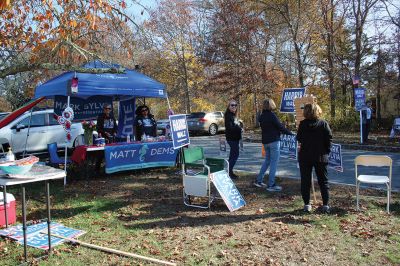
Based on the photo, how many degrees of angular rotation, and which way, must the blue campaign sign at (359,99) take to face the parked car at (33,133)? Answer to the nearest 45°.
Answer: approximately 45° to its right

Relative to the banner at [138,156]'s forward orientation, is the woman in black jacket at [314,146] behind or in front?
in front

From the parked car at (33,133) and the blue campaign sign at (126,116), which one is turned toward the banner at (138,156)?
the blue campaign sign

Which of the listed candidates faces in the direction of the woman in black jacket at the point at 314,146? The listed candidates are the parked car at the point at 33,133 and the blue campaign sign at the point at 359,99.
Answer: the blue campaign sign

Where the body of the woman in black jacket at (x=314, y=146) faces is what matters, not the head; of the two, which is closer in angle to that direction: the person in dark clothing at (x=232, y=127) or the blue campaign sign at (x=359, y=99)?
the blue campaign sign

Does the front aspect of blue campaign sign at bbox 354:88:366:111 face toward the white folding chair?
yes

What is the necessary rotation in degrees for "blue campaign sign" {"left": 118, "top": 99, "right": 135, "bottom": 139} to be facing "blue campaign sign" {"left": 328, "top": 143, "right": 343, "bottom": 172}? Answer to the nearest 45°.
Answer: approximately 45° to its left

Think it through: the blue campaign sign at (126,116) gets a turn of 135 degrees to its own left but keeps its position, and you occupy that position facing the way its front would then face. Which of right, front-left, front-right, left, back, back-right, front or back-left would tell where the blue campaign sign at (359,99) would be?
front-right

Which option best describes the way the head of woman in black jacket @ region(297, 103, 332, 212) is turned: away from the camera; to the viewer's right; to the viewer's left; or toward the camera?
away from the camera

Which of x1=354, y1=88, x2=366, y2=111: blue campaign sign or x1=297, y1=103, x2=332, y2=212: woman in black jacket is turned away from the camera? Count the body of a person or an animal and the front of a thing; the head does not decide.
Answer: the woman in black jacket

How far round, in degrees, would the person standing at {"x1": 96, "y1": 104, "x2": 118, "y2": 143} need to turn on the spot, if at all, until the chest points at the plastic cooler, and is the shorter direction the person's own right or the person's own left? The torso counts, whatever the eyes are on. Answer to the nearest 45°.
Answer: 0° — they already face it

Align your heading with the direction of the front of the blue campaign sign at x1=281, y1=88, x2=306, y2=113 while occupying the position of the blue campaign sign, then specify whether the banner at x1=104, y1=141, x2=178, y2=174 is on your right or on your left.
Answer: on your right

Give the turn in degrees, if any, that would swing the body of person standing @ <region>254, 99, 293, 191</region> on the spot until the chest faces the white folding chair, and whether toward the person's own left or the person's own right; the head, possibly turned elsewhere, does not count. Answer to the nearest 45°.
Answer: approximately 45° to the person's own right
